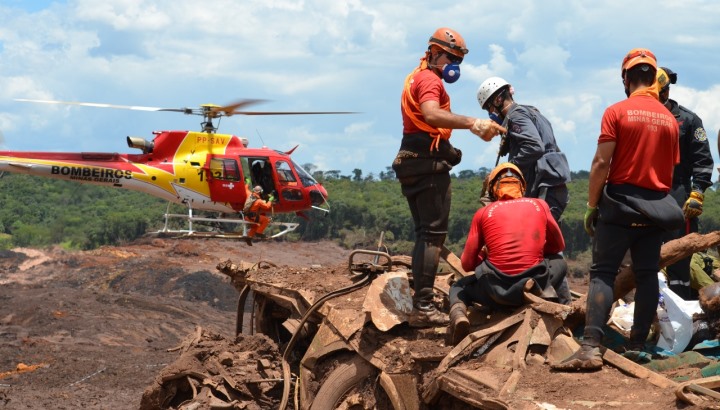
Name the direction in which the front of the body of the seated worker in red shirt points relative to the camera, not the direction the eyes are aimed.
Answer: away from the camera

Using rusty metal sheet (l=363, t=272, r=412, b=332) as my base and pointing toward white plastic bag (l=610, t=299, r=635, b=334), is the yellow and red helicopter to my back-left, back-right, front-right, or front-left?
back-left

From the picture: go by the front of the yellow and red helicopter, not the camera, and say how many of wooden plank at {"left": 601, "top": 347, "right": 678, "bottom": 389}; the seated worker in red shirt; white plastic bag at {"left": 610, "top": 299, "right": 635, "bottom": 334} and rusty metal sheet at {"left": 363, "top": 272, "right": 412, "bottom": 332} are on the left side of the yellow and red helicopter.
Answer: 0

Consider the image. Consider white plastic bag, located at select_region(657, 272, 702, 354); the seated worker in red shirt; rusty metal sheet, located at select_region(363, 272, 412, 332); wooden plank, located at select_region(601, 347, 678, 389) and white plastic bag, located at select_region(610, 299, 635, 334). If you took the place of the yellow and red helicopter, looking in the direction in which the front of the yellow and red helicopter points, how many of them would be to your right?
5

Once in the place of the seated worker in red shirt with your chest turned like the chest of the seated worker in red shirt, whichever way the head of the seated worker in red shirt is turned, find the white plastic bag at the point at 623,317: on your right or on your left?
on your right

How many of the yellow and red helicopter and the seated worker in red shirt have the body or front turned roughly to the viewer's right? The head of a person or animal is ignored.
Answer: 1

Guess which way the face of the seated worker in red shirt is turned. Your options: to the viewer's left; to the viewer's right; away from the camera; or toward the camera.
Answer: away from the camera

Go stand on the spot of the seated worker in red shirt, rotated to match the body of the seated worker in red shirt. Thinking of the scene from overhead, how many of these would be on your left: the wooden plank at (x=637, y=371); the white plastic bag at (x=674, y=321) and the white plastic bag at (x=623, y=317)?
0

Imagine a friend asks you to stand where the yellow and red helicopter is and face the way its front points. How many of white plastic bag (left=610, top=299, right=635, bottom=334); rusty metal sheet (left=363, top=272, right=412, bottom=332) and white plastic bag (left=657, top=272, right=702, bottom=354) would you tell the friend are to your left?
0

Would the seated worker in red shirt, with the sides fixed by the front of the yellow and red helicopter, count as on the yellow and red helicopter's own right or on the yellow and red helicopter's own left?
on the yellow and red helicopter's own right

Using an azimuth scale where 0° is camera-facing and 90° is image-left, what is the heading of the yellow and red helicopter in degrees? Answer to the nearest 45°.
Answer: approximately 270°

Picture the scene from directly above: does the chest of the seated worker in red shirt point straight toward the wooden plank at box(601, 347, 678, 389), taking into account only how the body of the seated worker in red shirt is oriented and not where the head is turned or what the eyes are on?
no

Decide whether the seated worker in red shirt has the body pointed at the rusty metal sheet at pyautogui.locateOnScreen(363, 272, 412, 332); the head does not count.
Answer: no

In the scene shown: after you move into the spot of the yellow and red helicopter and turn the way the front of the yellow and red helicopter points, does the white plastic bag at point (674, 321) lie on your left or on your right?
on your right

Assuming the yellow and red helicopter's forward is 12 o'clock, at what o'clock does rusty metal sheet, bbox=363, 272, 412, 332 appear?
The rusty metal sheet is roughly at 3 o'clock from the yellow and red helicopter.
